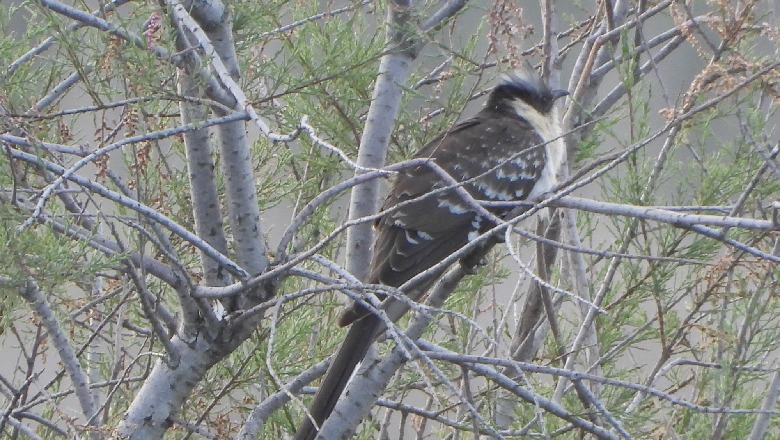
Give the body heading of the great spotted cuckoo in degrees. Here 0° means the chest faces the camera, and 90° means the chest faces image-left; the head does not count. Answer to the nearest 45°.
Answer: approximately 270°
